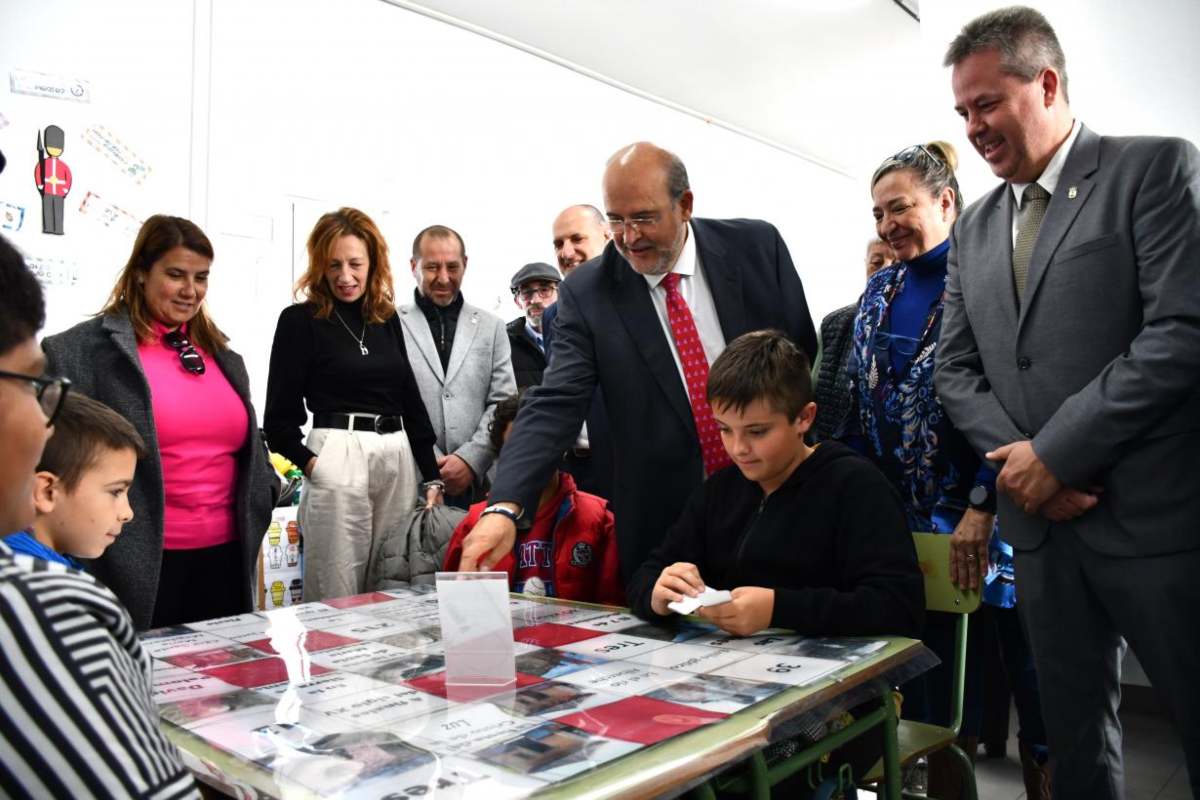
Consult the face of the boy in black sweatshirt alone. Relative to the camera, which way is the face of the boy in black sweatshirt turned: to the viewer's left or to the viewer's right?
to the viewer's left

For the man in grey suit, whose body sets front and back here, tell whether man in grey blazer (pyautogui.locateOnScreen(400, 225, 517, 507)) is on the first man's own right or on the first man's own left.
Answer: on the first man's own right

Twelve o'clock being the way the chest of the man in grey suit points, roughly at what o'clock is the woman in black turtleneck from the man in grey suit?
The woman in black turtleneck is roughly at 2 o'clock from the man in grey suit.

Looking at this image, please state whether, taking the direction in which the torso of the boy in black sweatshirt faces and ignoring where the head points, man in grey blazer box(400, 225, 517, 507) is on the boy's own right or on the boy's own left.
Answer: on the boy's own right

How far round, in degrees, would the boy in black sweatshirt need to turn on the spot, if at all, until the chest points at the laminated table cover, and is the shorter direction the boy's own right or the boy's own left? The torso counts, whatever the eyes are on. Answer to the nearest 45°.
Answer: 0° — they already face it
